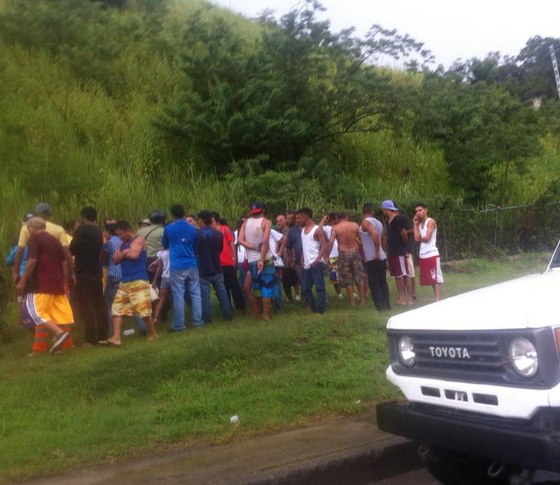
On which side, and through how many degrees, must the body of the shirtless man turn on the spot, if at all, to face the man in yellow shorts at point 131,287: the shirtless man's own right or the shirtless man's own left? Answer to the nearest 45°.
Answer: approximately 135° to the shirtless man's own left

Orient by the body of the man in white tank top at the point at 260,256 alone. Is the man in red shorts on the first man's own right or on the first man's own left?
on the first man's own right

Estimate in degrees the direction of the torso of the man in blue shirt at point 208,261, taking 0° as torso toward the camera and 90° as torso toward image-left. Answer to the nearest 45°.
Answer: approximately 180°

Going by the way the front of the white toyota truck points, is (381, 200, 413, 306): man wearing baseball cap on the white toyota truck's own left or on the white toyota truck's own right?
on the white toyota truck's own right

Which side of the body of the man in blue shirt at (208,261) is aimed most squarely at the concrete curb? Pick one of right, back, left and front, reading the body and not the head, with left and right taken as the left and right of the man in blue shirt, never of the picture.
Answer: back

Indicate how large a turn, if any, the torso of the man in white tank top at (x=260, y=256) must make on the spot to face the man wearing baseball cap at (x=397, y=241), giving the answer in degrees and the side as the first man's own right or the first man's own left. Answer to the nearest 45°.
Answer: approximately 90° to the first man's own right

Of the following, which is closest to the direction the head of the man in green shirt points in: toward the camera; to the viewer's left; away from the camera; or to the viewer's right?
away from the camera

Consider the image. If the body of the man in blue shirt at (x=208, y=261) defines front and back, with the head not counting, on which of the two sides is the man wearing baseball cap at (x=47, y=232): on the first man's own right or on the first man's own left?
on the first man's own left

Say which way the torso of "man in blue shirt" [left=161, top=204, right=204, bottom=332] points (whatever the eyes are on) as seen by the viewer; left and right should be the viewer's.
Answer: facing away from the viewer

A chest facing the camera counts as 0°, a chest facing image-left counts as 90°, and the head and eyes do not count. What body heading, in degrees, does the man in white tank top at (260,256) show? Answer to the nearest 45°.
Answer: approximately 180°

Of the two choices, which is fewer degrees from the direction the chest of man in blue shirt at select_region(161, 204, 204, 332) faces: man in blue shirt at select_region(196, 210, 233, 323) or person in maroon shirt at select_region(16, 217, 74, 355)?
the man in blue shirt

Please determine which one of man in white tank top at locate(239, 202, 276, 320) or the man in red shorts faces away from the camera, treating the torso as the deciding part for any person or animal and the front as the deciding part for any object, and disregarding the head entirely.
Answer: the man in white tank top

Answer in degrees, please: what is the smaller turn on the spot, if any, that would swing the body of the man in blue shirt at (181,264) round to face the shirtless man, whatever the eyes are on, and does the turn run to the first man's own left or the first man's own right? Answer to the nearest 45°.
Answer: approximately 90° to the first man's own right

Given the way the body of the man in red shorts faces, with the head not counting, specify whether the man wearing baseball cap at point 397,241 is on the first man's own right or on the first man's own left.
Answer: on the first man's own right

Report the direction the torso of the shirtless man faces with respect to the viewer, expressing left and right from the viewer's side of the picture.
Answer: facing away from the viewer
